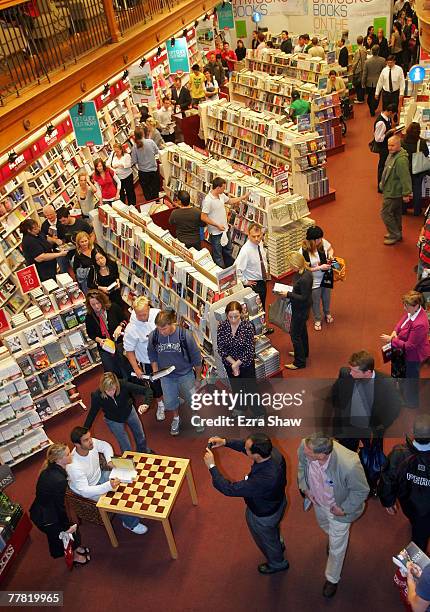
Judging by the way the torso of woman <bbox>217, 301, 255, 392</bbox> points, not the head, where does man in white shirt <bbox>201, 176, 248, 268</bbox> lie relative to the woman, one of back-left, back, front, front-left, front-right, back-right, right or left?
back

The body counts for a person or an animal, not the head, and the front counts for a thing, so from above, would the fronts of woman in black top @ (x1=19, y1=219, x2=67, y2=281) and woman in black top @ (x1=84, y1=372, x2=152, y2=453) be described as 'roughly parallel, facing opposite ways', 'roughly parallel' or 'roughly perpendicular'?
roughly perpendicular

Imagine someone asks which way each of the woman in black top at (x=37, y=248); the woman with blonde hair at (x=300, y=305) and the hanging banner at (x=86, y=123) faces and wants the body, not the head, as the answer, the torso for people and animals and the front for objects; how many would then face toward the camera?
1

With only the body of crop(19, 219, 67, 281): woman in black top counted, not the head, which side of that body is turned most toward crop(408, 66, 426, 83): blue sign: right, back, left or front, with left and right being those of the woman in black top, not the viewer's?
front

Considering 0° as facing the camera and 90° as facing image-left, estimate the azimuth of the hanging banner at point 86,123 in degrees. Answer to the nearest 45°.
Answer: approximately 0°

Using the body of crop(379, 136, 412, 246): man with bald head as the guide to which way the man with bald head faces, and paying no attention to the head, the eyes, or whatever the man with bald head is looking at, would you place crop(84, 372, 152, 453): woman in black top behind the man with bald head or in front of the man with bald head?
in front

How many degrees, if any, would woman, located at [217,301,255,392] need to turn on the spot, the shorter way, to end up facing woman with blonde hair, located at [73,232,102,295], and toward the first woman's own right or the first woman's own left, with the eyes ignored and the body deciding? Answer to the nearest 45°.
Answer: approximately 135° to the first woman's own right

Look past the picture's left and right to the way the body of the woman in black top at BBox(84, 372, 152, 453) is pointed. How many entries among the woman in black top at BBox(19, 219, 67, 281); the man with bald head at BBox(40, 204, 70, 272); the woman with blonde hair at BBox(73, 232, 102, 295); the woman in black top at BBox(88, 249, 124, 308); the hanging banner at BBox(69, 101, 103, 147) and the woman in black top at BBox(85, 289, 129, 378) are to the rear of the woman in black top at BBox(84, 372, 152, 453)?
6

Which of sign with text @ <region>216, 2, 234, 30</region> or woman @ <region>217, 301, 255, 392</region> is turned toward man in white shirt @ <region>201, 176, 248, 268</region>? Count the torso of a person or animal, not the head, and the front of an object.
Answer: the sign with text

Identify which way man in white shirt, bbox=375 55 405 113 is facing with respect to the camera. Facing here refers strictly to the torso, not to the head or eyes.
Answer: toward the camera

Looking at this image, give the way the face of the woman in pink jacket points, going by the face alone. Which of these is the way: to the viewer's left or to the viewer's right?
to the viewer's left

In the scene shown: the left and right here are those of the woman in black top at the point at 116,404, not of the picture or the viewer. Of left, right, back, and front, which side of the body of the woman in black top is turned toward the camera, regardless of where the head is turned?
front

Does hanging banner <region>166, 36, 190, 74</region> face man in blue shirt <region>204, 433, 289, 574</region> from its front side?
yes

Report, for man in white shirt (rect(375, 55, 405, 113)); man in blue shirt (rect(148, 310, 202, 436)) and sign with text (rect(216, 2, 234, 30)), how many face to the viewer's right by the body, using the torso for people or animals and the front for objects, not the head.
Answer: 0

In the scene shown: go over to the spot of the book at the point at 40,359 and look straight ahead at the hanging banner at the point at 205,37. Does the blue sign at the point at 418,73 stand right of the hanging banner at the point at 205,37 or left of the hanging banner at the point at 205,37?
right

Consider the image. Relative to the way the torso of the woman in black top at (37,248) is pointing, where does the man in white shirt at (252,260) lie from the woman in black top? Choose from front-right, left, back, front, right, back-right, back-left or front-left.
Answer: front-right
